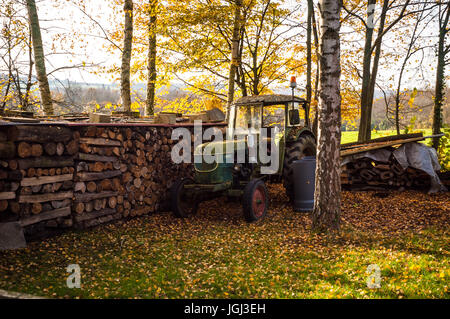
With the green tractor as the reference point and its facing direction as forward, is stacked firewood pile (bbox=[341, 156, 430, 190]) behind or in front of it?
behind

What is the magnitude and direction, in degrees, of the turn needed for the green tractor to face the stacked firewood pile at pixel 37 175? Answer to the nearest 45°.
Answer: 0° — it already faces it

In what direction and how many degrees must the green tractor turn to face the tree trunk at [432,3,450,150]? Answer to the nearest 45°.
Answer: approximately 180°

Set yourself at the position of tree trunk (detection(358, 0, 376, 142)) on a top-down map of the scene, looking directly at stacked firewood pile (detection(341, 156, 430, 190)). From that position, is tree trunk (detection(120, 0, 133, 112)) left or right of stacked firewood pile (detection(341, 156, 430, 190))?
right

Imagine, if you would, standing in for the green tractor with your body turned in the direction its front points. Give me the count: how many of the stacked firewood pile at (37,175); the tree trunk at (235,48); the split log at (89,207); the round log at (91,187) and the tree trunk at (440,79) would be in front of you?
3

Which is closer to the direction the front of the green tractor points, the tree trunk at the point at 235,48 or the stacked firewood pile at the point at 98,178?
the stacked firewood pile

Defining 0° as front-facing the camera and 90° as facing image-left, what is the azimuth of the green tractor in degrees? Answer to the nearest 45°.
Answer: approximately 45°

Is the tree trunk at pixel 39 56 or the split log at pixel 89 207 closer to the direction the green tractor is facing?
the split log

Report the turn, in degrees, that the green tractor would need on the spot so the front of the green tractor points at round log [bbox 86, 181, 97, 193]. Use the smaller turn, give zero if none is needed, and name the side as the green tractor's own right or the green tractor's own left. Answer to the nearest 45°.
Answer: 0° — it already faces it

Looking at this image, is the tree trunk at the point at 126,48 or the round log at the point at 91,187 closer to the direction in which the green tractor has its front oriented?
the round log

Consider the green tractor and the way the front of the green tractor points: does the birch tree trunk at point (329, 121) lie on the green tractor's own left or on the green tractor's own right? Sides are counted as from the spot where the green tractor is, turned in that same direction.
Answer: on the green tractor's own left
